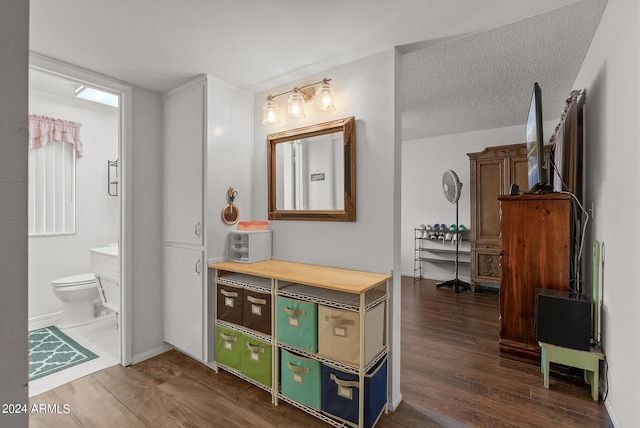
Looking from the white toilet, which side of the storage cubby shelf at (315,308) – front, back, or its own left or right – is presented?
right

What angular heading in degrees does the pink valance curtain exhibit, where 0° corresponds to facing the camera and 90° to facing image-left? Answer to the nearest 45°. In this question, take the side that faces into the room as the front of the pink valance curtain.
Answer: approximately 315°

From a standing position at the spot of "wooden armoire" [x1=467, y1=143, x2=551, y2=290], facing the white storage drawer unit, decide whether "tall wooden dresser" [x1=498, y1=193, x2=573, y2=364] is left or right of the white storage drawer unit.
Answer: left

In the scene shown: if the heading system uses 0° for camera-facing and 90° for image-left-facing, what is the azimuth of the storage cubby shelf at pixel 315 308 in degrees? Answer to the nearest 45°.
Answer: approximately 45°

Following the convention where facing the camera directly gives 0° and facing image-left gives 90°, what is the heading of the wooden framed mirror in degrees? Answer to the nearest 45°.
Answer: approximately 45°

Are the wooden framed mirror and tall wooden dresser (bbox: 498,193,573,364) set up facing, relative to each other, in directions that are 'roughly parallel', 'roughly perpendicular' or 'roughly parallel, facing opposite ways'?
roughly perpendicular

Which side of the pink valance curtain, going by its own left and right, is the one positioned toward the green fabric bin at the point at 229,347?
front

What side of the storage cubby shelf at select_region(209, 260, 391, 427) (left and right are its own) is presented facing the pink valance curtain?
right

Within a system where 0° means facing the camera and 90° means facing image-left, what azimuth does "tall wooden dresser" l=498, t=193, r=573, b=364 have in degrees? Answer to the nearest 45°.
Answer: approximately 90°

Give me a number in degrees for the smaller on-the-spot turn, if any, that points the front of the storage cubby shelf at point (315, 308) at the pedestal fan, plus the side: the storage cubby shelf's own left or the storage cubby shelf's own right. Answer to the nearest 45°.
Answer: approximately 180°

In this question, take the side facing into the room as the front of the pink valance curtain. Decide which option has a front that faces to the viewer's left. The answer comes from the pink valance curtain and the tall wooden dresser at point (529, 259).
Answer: the tall wooden dresser
